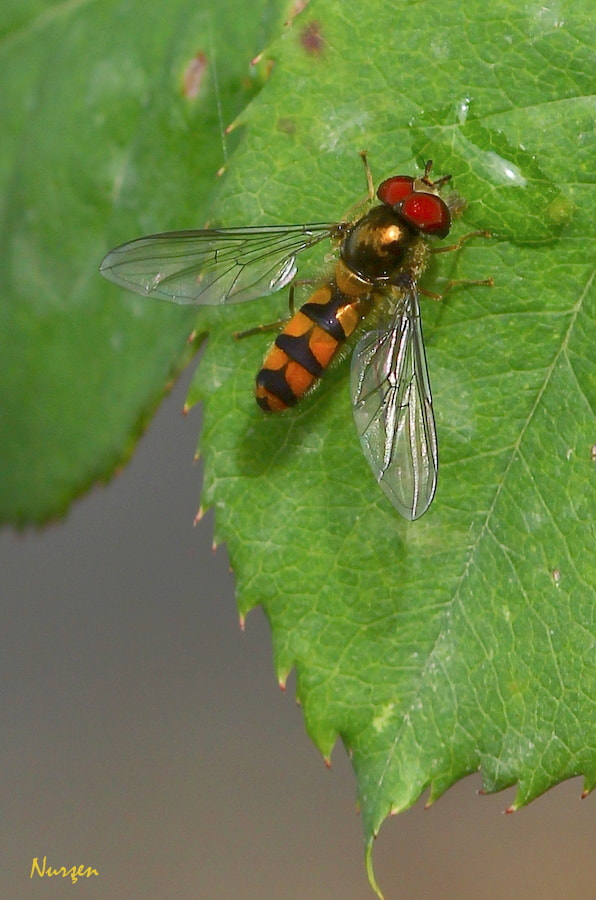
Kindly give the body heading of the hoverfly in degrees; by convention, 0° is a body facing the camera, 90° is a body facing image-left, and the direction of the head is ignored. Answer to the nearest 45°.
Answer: approximately 225°
